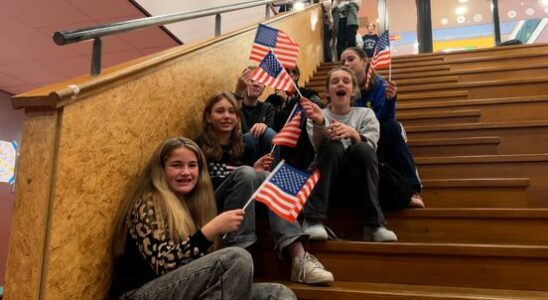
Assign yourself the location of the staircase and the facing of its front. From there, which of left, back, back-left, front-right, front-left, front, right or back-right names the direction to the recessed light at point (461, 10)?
back

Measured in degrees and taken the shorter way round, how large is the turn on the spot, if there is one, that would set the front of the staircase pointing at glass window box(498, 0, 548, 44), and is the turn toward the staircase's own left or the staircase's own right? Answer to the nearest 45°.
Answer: approximately 180°

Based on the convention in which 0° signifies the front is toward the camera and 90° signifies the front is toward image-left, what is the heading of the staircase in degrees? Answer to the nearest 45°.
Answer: approximately 0°

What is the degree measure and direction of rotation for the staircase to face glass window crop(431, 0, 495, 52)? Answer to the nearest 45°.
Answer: approximately 180°
